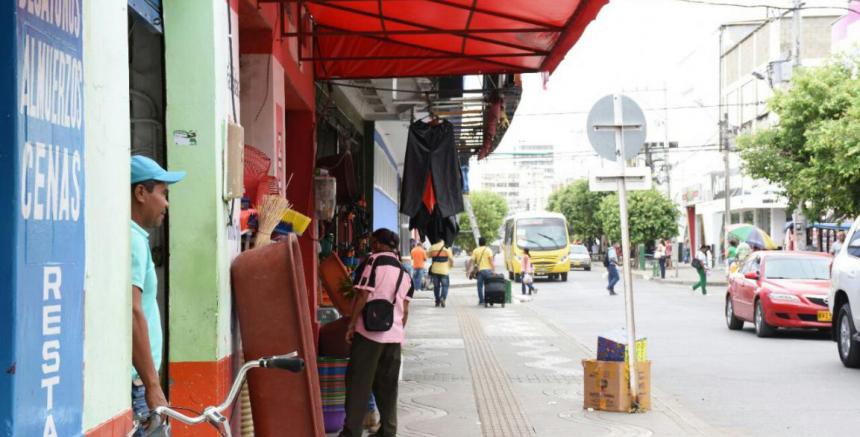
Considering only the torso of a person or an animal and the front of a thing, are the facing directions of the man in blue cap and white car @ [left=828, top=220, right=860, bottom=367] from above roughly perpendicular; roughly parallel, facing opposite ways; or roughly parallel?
roughly perpendicular

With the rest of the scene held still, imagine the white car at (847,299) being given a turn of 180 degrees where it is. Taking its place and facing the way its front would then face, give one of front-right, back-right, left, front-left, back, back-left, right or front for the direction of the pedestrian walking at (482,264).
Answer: front

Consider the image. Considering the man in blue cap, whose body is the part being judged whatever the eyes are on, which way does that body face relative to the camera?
to the viewer's right

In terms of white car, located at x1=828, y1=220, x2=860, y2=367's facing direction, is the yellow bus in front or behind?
behind

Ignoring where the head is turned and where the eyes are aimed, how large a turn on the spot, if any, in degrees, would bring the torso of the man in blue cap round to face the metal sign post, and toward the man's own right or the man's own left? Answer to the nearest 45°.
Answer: approximately 45° to the man's own left

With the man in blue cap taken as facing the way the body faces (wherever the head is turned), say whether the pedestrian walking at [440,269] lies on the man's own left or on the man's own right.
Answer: on the man's own left

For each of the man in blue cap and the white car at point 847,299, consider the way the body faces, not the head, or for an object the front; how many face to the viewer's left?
0

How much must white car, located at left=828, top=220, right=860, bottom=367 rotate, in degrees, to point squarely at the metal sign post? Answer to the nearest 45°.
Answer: approximately 90° to its right

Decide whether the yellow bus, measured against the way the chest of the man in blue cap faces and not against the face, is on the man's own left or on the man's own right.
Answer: on the man's own left

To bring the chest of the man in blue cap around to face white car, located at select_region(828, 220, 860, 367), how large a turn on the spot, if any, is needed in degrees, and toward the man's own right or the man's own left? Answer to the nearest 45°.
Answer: approximately 45° to the man's own left

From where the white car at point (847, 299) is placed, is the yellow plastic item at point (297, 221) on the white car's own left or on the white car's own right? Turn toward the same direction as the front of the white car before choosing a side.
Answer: on the white car's own right

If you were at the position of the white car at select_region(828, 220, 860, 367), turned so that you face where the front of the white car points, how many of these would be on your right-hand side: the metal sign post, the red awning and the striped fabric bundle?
3

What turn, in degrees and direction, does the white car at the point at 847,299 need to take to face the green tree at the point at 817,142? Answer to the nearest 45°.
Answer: approximately 135° to its left

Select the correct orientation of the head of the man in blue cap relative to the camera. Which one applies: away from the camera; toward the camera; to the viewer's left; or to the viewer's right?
to the viewer's right
